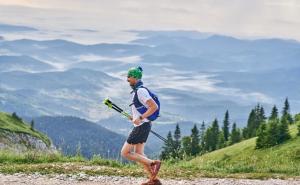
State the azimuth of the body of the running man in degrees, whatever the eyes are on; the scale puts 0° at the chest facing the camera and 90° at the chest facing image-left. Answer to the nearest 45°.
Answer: approximately 90°

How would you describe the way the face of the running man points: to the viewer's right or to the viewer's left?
to the viewer's left
